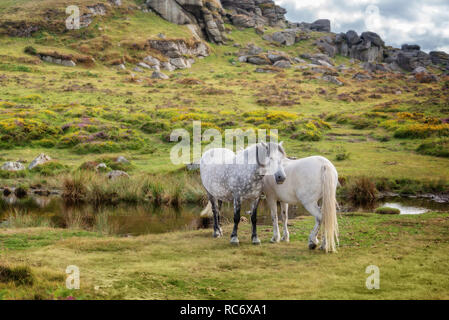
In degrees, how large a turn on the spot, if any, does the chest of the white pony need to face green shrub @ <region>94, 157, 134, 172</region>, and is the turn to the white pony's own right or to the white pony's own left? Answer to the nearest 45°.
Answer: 0° — it already faces it

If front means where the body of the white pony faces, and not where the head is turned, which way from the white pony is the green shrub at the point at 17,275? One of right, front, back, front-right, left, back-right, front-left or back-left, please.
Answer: left

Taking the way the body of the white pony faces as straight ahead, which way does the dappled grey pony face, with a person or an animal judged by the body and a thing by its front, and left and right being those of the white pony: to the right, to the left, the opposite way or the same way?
the opposite way

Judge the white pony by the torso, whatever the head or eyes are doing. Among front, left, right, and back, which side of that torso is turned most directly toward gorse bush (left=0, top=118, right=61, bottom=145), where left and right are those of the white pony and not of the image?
front

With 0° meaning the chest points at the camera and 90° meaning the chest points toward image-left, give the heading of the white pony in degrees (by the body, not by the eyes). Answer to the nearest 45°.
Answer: approximately 135°

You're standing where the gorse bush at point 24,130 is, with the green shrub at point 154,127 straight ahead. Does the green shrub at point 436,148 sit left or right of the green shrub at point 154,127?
right

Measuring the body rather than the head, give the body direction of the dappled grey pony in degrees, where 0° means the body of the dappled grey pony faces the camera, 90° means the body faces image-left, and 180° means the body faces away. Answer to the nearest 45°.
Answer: approximately 315°

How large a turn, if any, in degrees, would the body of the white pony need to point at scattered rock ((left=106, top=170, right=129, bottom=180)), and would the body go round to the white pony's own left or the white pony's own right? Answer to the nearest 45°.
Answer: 0° — it already faces it
